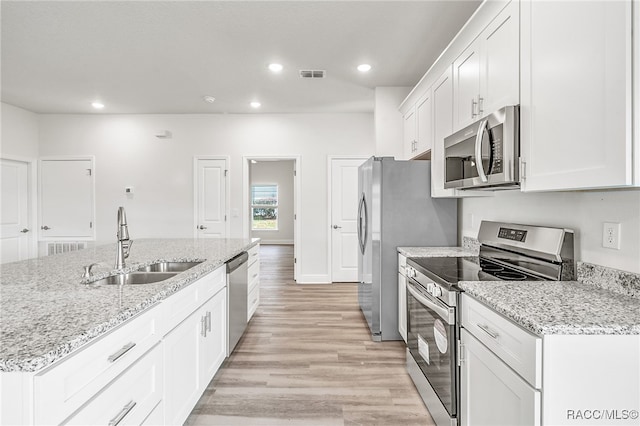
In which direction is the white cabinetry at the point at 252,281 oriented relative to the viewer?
to the viewer's right

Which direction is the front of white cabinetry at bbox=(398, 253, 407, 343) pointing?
to the viewer's left

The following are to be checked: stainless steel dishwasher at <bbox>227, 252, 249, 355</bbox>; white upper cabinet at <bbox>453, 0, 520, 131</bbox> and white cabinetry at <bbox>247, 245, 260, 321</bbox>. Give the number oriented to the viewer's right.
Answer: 2

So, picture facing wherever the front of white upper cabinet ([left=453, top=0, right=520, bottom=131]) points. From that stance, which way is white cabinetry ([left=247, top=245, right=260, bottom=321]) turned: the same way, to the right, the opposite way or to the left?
the opposite way

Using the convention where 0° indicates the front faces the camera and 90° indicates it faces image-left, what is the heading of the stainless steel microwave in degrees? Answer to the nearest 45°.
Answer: approximately 45°

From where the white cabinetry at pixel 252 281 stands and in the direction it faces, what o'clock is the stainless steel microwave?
The stainless steel microwave is roughly at 2 o'clock from the white cabinetry.

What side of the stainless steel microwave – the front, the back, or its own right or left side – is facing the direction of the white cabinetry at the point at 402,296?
right

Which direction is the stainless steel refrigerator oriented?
to the viewer's left

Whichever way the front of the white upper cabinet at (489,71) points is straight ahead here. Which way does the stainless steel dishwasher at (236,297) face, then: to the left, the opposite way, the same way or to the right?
the opposite way

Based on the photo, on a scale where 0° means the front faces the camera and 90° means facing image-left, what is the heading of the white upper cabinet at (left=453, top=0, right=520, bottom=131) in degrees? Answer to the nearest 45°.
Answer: approximately 45°

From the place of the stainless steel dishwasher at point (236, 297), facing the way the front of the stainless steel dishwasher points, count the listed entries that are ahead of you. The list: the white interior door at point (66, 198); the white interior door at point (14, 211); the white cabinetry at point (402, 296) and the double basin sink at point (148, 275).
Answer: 1

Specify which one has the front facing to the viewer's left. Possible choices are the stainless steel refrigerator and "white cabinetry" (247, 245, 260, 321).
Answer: the stainless steel refrigerator

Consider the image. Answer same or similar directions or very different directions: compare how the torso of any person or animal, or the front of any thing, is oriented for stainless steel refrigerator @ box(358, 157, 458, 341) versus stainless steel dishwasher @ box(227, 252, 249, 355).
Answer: very different directions

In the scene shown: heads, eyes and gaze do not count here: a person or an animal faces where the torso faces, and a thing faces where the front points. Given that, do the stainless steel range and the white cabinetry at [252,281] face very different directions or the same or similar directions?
very different directions

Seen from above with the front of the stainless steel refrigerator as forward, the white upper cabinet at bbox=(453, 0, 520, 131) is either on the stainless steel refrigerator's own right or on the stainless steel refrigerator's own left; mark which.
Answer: on the stainless steel refrigerator's own left

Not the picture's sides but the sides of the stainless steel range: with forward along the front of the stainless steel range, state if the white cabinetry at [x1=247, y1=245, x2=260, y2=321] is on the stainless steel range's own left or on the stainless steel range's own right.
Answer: on the stainless steel range's own right
